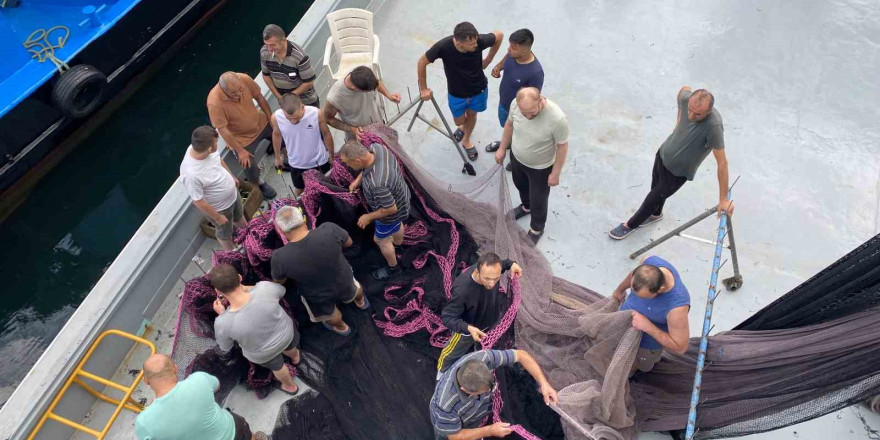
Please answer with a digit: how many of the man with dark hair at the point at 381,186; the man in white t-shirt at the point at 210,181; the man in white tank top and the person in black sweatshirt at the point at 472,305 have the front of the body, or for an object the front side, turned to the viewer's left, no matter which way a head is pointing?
1

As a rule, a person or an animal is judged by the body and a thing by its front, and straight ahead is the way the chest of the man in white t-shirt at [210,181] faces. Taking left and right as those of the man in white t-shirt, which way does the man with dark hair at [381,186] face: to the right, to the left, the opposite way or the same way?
the opposite way

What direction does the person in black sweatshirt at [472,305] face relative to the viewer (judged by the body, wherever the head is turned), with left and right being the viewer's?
facing the viewer and to the right of the viewer

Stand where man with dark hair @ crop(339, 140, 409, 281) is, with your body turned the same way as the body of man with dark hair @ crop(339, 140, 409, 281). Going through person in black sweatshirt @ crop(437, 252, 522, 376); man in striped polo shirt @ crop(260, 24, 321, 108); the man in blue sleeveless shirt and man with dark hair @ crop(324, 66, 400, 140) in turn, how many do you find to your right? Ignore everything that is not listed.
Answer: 2

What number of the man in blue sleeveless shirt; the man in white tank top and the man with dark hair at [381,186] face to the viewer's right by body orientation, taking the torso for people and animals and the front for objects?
0

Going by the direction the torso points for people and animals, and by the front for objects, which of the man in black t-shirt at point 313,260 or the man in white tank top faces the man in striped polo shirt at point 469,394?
the man in white tank top

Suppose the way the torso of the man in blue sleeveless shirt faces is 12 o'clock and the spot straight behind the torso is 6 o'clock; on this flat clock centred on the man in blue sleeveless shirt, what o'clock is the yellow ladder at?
The yellow ladder is roughly at 1 o'clock from the man in blue sleeveless shirt.

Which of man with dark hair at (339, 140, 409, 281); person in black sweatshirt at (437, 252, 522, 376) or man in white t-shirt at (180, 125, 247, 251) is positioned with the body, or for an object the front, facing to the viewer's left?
the man with dark hair

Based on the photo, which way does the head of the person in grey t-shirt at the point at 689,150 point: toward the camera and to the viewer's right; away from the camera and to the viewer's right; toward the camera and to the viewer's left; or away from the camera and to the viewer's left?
toward the camera and to the viewer's left

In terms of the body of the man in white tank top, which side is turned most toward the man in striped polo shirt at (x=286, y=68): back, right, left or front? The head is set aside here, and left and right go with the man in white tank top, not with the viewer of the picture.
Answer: back

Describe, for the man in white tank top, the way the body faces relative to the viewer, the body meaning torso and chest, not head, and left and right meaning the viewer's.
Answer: facing the viewer

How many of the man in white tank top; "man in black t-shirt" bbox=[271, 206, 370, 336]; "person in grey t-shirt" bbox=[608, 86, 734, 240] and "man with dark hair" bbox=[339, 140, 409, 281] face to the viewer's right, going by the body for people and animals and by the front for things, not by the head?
0

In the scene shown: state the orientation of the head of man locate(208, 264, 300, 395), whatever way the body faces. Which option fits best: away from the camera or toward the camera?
away from the camera
